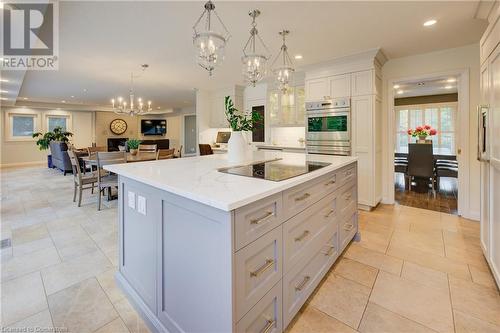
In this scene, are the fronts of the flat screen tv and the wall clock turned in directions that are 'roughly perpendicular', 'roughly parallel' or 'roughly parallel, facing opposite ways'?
roughly parallel

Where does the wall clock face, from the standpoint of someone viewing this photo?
facing the viewer

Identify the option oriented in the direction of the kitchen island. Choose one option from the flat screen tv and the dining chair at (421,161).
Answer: the flat screen tv

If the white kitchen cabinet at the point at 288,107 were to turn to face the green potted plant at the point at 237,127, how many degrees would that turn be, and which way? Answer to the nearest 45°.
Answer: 0° — it already faces it

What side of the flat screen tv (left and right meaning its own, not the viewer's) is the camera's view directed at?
front

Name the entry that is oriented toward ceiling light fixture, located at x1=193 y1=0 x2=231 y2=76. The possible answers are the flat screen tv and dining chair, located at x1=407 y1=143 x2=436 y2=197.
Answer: the flat screen tv

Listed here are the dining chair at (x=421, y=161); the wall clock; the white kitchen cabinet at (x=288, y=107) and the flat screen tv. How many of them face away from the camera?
1

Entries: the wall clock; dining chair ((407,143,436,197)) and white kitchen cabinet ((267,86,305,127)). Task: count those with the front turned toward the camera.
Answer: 2

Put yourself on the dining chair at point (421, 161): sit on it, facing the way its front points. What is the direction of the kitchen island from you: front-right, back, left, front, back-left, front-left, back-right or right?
back

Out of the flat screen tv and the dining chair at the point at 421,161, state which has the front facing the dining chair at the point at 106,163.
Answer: the flat screen tv

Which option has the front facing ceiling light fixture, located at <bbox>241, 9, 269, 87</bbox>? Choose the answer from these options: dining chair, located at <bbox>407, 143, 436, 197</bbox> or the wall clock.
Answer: the wall clock

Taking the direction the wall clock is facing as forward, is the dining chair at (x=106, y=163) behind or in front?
in front

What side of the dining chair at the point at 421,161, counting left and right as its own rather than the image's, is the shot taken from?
back

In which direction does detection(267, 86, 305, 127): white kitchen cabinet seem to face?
toward the camera
